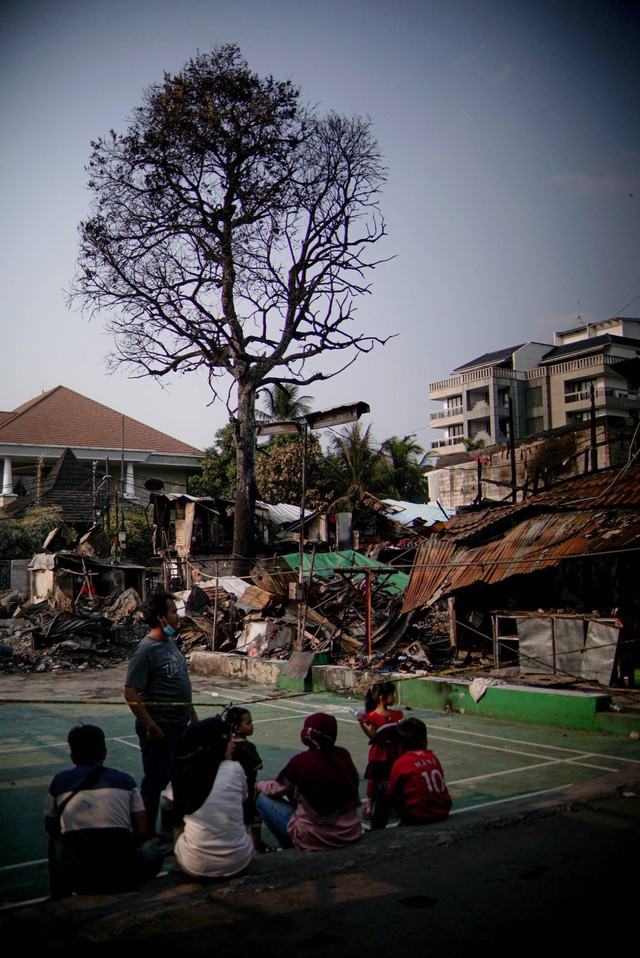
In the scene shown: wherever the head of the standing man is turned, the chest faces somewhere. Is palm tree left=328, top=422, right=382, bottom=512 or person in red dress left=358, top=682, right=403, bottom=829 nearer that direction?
the person in red dress

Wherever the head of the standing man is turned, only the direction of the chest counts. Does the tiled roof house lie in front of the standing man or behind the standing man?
behind

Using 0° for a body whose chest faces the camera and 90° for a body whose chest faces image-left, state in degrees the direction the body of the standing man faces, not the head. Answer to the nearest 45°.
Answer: approximately 315°

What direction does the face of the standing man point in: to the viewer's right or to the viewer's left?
to the viewer's right

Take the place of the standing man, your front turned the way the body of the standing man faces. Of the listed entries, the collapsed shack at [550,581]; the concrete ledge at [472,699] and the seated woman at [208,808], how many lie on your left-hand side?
2

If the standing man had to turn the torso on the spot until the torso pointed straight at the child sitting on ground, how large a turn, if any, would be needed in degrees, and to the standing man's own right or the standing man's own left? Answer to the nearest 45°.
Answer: approximately 45° to the standing man's own left

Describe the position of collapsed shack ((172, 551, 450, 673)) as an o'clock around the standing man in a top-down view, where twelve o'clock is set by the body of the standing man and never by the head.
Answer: The collapsed shack is roughly at 8 o'clock from the standing man.

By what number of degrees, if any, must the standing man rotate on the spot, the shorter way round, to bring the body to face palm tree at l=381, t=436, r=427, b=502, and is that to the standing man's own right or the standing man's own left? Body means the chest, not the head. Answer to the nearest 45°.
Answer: approximately 135° to the standing man's own left

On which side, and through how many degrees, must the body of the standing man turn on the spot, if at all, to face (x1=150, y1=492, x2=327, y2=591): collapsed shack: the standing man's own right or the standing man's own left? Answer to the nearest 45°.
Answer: approximately 135° to the standing man's own left

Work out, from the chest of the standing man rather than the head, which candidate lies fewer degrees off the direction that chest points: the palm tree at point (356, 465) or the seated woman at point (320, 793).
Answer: the seated woman

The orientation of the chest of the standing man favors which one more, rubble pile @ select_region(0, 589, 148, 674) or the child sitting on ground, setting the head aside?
the child sitting on ground

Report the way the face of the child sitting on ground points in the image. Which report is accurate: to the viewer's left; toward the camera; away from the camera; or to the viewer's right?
away from the camera

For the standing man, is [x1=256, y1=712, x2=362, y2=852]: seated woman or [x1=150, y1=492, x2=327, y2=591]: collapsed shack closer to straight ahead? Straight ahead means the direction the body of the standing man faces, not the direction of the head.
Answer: the seated woman

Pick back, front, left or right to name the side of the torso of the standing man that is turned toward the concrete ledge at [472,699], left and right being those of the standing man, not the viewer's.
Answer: left
